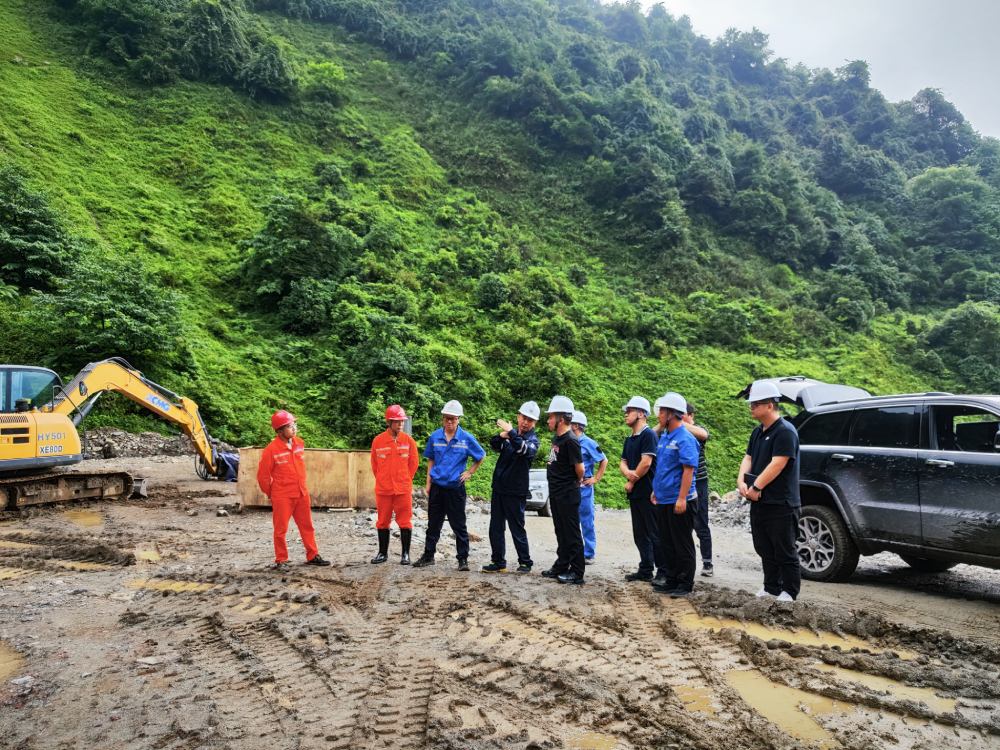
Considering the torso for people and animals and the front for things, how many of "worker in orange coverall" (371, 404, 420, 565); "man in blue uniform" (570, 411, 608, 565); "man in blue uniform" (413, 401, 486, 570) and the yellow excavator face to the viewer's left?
1

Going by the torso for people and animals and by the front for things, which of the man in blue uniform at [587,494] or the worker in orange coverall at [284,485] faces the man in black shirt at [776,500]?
the worker in orange coverall

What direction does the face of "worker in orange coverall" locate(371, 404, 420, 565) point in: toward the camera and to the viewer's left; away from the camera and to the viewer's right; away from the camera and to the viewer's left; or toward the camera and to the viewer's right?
toward the camera and to the viewer's right

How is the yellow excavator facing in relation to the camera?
to the viewer's right

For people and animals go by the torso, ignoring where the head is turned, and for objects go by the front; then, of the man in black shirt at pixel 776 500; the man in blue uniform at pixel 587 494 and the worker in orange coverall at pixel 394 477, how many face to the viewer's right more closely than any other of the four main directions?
0

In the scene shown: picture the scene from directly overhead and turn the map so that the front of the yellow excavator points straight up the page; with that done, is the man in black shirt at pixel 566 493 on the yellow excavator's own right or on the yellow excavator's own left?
on the yellow excavator's own right

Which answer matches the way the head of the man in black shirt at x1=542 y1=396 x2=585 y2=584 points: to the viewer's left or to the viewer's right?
to the viewer's left

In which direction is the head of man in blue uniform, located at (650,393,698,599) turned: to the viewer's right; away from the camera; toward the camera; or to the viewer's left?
to the viewer's left

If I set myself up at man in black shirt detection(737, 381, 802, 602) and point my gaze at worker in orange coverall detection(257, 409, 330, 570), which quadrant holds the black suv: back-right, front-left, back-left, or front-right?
back-right

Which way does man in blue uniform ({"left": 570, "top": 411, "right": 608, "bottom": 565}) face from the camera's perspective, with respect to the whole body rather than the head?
to the viewer's left

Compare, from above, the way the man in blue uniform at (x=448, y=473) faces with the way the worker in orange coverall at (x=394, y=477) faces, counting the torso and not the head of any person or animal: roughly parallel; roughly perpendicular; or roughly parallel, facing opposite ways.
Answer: roughly parallel

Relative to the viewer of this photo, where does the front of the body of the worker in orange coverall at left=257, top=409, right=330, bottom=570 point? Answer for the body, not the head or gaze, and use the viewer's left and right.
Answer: facing the viewer and to the right of the viewer

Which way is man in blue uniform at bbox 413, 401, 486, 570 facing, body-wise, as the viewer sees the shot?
toward the camera

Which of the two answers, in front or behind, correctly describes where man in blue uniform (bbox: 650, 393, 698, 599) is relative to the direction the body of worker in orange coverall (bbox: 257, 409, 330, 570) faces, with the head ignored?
in front
